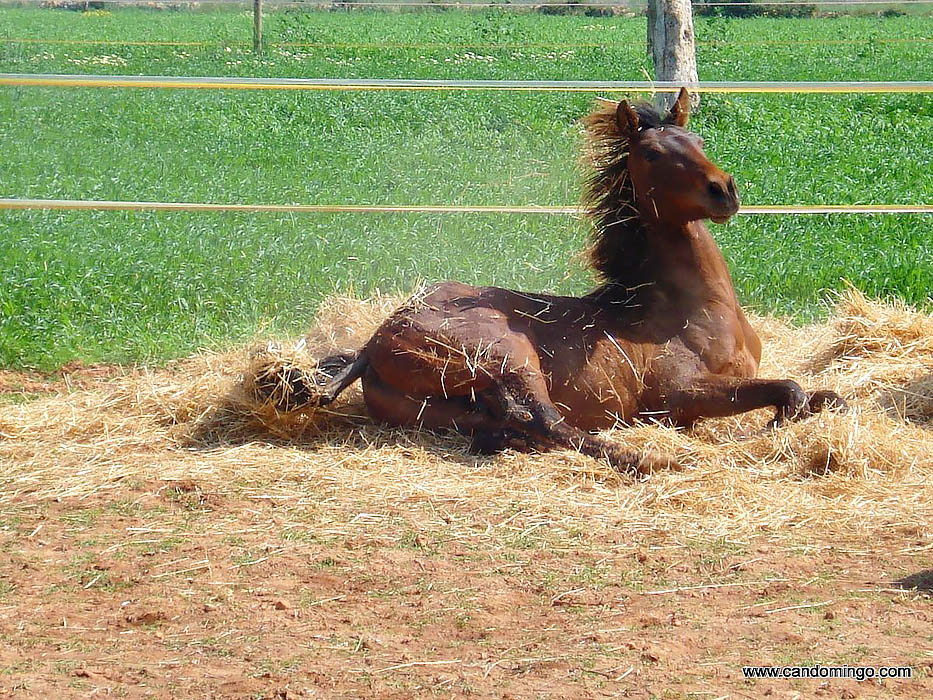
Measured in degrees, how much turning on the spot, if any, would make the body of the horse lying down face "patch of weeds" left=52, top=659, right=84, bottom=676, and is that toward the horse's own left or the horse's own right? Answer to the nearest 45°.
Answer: approximately 135° to the horse's own right

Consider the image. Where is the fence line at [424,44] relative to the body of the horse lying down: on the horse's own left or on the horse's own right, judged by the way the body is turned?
on the horse's own left

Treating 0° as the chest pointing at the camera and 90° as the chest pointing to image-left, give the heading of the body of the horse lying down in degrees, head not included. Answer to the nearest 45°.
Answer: approximately 270°

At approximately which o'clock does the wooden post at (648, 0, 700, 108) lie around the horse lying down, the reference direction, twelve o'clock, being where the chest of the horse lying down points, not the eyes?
The wooden post is roughly at 9 o'clock from the horse lying down.

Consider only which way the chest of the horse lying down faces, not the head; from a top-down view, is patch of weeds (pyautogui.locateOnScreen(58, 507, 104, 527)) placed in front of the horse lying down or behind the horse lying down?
behind

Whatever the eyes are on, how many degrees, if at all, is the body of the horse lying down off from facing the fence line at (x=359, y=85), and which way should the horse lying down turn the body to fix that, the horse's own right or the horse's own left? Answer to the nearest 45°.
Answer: approximately 135° to the horse's own left

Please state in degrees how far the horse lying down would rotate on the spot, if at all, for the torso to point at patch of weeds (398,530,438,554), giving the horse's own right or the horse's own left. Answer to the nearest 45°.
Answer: approximately 135° to the horse's own right

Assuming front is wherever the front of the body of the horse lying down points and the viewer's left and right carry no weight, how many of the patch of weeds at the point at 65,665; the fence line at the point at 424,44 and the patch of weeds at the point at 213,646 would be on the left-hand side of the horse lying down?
1

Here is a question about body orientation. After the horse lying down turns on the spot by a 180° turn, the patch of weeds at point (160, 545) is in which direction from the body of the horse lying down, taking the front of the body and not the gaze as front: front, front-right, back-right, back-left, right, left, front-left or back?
front-left

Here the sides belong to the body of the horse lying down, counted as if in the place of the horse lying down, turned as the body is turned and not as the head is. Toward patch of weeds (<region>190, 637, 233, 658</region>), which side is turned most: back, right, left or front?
right

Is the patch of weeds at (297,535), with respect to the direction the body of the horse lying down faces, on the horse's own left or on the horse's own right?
on the horse's own right
